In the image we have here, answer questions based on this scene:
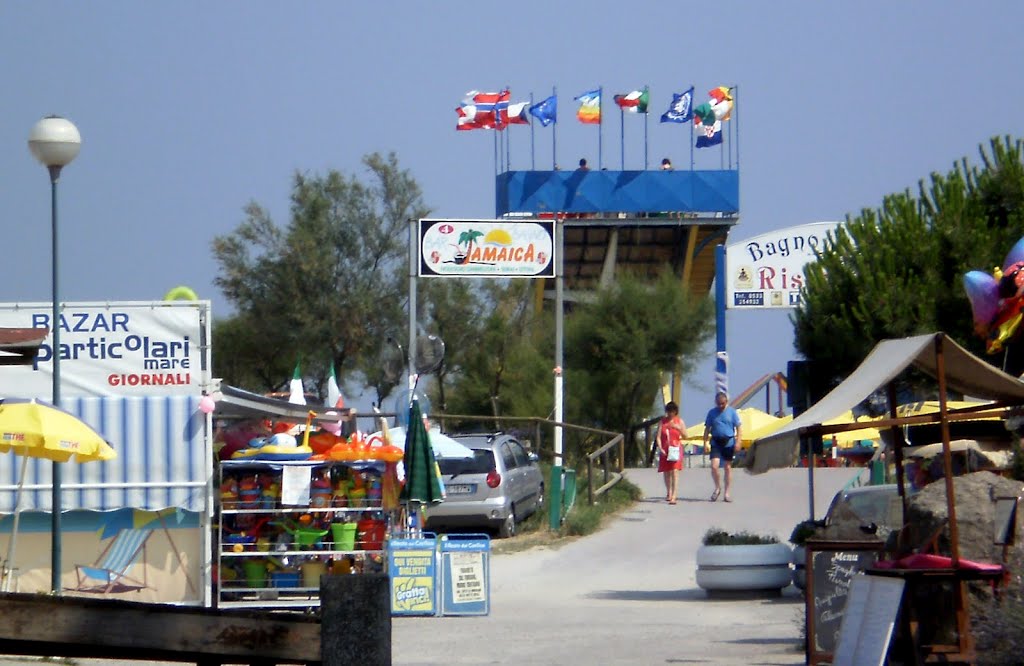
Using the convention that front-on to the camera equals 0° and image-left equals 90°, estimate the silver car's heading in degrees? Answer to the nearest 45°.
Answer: approximately 225°

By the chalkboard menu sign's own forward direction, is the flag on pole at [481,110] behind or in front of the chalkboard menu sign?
behind

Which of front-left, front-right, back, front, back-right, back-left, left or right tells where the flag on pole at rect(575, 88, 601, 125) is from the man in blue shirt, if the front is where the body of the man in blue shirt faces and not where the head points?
back

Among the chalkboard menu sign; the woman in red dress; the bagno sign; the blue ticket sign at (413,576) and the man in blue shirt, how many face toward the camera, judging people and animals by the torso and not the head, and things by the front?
5

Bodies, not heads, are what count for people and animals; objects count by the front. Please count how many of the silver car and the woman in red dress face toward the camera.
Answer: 1

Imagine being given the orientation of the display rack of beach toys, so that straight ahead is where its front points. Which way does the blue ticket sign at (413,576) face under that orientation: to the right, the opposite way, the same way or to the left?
the same way

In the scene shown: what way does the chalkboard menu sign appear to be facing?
toward the camera

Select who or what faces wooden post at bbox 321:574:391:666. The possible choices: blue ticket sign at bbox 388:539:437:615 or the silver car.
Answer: the blue ticket sign

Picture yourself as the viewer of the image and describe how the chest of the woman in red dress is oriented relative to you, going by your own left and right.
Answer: facing the viewer

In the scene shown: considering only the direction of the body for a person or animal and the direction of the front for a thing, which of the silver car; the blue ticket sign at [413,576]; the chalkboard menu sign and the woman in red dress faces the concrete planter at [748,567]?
the woman in red dress

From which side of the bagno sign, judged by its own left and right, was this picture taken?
front

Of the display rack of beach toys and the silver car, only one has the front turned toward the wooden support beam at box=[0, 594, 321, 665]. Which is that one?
the display rack of beach toys

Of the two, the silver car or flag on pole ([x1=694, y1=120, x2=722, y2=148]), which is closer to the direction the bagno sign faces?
the silver car
